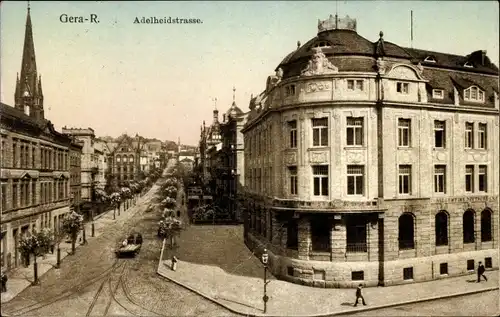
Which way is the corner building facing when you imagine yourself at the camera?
facing the viewer

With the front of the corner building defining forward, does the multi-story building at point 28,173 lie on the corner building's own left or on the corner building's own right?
on the corner building's own right
